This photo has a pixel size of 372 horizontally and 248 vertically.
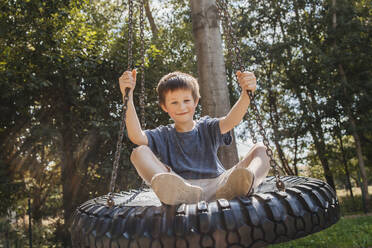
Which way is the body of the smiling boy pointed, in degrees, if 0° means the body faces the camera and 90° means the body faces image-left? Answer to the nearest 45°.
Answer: approximately 0°
